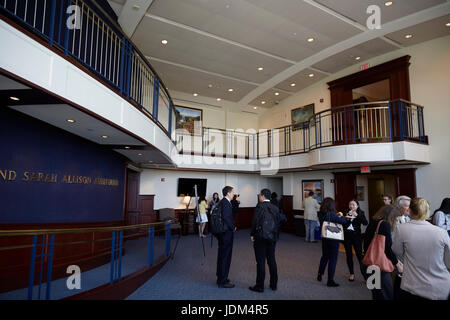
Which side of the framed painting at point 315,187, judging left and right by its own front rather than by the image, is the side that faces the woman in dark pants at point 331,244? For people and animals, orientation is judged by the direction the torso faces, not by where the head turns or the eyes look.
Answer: front

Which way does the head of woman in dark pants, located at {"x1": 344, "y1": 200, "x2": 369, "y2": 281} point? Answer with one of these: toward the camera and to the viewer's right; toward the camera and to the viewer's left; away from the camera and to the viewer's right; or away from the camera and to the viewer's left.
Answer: toward the camera and to the viewer's left

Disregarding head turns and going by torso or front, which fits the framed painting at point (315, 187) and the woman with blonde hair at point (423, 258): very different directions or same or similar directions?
very different directions

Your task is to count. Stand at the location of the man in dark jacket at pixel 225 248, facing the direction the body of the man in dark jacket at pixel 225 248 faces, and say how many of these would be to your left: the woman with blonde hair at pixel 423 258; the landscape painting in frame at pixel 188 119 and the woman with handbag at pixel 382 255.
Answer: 1

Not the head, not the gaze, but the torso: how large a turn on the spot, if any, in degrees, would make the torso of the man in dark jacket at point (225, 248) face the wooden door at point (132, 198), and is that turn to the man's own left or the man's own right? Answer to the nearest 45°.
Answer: approximately 135° to the man's own left

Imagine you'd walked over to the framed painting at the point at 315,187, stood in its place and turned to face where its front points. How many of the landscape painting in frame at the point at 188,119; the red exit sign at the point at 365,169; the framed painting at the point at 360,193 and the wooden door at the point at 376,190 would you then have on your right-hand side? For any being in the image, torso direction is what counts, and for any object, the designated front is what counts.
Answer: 1

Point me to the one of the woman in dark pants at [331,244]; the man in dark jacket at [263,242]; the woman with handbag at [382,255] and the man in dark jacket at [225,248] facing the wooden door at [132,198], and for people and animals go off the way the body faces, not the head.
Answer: the man in dark jacket at [263,242]

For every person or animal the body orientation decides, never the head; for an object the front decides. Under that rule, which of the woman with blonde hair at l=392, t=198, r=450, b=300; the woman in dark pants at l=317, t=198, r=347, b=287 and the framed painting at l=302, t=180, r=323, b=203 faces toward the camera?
the framed painting

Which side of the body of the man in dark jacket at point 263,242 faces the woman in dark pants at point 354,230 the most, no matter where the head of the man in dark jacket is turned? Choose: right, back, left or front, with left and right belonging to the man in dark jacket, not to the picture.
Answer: right

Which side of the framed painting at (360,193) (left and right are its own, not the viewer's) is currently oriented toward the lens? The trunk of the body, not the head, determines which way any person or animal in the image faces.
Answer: front

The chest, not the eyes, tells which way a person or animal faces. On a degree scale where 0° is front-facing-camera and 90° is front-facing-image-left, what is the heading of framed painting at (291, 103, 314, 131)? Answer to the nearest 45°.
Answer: approximately 45°

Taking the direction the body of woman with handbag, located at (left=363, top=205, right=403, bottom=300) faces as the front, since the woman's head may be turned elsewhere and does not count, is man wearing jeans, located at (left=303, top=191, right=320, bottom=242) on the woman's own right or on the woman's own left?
on the woman's own left

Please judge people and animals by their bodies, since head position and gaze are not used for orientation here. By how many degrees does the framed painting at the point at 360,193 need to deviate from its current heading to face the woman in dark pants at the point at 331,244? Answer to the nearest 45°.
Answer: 0° — it already faces them

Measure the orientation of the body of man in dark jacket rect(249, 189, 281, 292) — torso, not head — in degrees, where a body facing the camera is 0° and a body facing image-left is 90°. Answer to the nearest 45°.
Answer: approximately 135°

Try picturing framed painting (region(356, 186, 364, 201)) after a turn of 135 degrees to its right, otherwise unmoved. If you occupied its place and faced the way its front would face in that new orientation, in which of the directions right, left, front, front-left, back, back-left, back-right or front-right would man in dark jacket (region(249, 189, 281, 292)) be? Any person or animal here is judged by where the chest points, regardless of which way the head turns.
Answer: back-left
